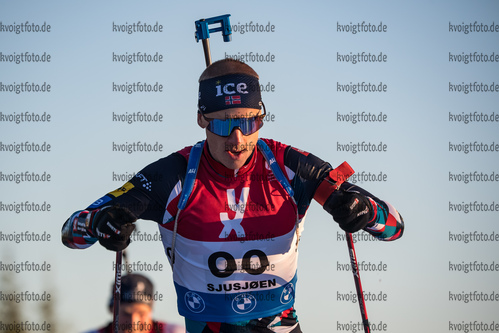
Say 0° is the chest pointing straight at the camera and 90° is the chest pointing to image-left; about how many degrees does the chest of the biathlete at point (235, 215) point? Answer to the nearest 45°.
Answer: approximately 0°
